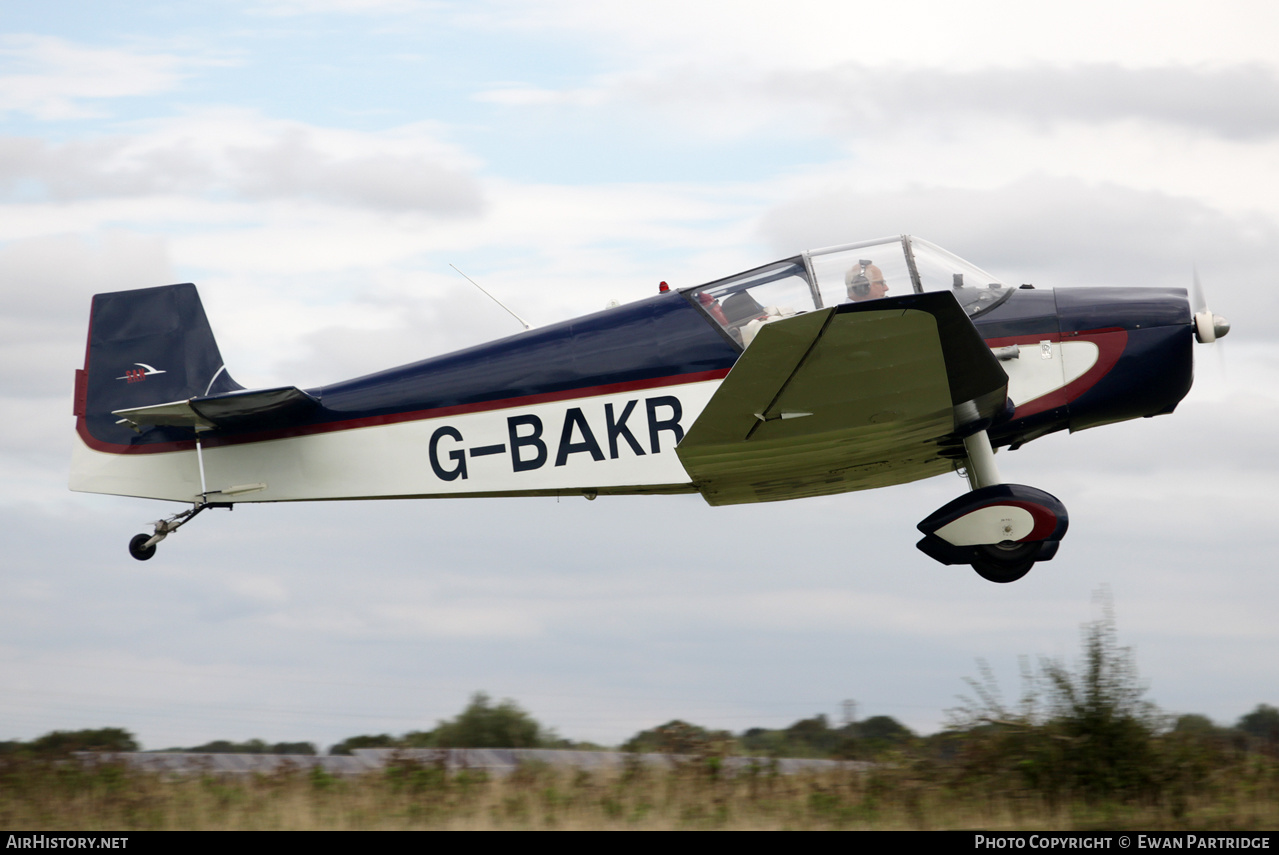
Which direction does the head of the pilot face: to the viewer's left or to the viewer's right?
to the viewer's right

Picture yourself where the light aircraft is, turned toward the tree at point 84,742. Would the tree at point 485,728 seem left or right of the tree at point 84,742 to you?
right

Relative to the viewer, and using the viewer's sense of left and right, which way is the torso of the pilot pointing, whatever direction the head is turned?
facing to the right of the viewer

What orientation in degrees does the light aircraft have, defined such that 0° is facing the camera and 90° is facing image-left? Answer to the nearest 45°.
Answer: approximately 270°

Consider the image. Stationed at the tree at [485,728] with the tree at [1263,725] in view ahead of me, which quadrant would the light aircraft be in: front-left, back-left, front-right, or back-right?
front-right

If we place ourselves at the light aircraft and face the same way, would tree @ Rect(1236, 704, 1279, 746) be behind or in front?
in front

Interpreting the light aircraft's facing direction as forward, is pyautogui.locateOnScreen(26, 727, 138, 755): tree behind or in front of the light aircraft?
behind
